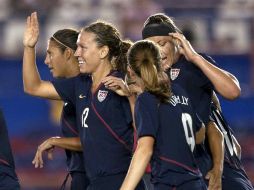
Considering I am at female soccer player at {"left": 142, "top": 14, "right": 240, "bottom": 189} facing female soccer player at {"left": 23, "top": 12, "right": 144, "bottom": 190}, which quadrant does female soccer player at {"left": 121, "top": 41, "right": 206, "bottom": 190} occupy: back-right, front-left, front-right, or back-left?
front-left

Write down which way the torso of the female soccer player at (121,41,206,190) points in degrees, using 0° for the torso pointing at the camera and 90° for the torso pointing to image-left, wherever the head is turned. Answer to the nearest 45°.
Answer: approximately 135°

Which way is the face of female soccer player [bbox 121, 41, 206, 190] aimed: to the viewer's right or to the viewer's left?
to the viewer's left

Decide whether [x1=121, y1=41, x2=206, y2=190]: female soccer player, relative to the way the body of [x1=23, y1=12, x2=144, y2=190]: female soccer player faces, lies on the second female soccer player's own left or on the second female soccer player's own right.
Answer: on the second female soccer player's own left

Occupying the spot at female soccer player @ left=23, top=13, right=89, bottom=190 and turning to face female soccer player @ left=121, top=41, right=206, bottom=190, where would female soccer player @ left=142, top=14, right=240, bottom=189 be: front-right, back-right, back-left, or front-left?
front-left

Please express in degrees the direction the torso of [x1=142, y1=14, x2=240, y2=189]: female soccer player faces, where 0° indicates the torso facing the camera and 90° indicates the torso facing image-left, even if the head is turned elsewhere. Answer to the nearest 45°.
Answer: approximately 45°

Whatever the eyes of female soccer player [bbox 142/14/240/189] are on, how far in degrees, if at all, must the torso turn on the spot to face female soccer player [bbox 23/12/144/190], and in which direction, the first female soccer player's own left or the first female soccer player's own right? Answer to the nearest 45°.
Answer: approximately 45° to the first female soccer player's own right
